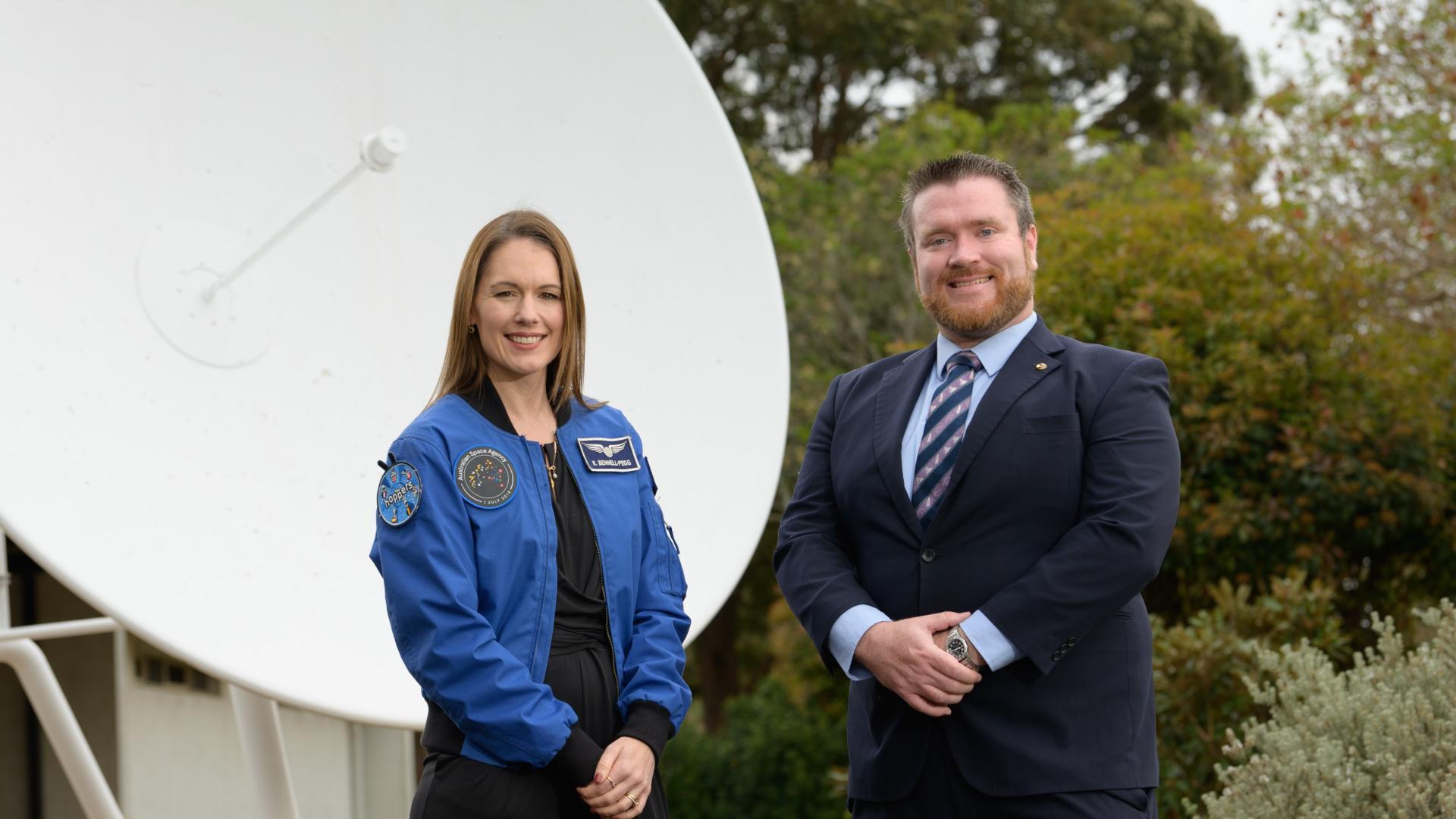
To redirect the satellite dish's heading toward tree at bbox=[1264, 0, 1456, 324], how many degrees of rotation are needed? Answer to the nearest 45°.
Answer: approximately 90° to its left

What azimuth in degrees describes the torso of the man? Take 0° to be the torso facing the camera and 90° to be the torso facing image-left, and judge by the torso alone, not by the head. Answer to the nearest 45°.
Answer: approximately 45°

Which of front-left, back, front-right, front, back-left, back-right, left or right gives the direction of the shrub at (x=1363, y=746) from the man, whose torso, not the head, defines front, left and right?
back

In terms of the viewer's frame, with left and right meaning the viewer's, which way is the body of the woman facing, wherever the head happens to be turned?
facing the viewer and to the right of the viewer

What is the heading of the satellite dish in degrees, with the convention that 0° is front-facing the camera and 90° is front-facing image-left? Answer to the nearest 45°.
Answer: approximately 315°

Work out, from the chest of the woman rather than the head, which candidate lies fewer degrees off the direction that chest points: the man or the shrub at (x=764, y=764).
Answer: the man

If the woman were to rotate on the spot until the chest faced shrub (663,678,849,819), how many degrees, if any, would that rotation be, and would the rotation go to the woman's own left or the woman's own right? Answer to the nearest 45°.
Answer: approximately 135° to the woman's own left

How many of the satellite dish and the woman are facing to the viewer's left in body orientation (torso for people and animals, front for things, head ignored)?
0

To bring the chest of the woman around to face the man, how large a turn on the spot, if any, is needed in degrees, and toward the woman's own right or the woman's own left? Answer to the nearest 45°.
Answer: approximately 45° to the woman's own left

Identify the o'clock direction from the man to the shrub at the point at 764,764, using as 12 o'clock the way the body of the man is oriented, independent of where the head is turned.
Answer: The shrub is roughly at 4 o'clock from the man.

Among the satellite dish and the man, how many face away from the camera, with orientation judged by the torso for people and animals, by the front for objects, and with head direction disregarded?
0

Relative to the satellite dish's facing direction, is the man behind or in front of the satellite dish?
in front
